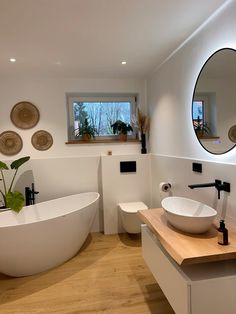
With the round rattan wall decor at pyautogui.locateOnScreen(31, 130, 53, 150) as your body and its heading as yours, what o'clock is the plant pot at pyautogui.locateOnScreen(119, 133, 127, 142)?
The plant pot is roughly at 9 o'clock from the round rattan wall decor.

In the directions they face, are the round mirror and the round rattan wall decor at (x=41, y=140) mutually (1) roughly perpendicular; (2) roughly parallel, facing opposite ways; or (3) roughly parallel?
roughly perpendicular

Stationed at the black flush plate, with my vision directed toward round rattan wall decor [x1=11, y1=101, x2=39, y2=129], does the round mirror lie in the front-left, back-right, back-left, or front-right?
back-left

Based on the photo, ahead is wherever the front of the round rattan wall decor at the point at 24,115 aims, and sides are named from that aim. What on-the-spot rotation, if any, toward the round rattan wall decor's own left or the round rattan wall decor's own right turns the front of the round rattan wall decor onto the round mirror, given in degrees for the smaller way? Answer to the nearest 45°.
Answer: approximately 45° to the round rattan wall decor's own left

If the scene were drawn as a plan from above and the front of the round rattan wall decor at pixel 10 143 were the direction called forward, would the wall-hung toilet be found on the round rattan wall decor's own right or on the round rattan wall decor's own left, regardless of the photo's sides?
on the round rattan wall decor's own left
